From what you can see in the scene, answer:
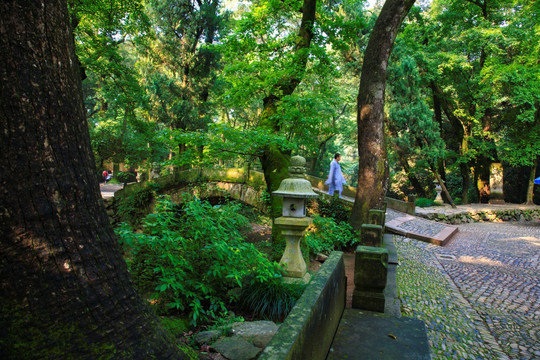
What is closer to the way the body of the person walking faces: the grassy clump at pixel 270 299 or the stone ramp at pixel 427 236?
the stone ramp

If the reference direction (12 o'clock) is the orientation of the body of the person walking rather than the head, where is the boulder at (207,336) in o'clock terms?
The boulder is roughly at 3 o'clock from the person walking.

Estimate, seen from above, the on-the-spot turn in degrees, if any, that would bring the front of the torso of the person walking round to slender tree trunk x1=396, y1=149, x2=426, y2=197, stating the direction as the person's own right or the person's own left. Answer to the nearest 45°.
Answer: approximately 45° to the person's own left

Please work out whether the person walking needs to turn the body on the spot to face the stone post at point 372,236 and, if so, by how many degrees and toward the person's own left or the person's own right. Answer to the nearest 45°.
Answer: approximately 90° to the person's own right

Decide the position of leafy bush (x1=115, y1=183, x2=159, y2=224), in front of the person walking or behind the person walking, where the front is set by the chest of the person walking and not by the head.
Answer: behind

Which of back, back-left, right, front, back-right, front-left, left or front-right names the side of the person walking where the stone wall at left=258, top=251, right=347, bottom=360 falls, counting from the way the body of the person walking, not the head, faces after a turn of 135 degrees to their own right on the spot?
front-left

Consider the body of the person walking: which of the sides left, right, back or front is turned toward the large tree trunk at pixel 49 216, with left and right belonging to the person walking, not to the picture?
right

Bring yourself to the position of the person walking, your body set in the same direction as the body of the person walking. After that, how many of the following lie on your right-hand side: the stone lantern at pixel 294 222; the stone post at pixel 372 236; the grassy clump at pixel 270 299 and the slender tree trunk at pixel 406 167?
3

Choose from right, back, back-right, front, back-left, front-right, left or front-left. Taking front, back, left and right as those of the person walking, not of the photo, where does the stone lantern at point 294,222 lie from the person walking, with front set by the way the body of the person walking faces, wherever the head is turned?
right

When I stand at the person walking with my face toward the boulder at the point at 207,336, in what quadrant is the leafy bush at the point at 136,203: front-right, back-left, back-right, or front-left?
front-right

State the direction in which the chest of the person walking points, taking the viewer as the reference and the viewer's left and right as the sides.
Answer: facing to the right of the viewer

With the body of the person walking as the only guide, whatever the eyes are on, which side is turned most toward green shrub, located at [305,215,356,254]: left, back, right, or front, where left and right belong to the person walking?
right
